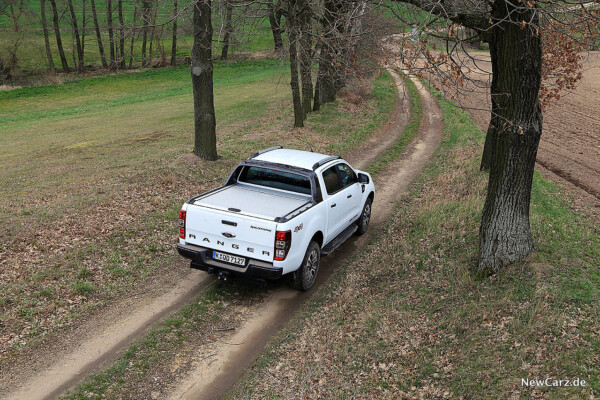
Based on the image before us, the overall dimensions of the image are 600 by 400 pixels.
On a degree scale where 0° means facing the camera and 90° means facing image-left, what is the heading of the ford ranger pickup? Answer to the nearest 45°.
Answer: approximately 225°

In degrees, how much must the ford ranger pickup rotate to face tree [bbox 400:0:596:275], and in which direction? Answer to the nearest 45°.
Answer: approximately 45° to its right

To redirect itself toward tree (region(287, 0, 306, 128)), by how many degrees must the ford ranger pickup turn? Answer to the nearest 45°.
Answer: approximately 45° to its left
